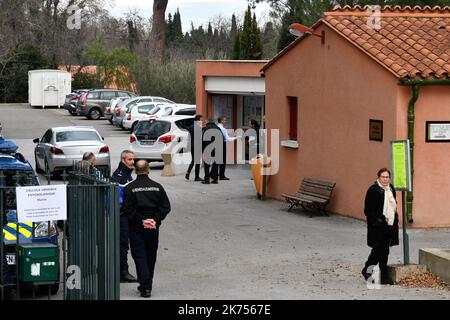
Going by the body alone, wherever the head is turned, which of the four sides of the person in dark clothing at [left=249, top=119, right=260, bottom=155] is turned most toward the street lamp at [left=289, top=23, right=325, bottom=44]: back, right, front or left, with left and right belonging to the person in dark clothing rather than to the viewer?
left

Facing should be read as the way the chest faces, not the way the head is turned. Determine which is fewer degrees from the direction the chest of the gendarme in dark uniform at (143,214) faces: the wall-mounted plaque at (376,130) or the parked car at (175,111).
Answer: the parked car

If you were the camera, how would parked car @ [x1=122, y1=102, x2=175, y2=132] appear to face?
facing away from the viewer and to the right of the viewer

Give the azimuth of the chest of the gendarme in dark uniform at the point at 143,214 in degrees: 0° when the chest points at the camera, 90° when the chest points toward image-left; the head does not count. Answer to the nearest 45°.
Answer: approximately 180°

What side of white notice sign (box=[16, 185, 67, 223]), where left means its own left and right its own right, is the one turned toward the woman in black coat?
left

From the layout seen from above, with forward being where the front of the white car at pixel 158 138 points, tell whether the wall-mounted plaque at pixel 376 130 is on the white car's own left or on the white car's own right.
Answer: on the white car's own right

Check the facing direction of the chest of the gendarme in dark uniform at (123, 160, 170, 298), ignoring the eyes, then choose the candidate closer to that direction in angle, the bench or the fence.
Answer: the bench

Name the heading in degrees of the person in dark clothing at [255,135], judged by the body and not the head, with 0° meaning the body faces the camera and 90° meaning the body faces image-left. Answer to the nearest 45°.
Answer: approximately 90°

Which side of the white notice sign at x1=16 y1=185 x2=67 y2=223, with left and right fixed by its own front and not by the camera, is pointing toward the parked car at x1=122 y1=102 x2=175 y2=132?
back

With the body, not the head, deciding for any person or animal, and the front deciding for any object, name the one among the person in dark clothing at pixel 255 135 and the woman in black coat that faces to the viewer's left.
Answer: the person in dark clothing

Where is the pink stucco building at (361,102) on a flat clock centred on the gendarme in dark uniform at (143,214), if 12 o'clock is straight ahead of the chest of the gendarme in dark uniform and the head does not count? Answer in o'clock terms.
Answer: The pink stucco building is roughly at 1 o'clock from the gendarme in dark uniform.

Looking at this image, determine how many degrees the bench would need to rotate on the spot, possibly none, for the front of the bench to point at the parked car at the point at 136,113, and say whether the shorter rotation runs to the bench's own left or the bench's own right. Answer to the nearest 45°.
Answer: approximately 135° to the bench's own right

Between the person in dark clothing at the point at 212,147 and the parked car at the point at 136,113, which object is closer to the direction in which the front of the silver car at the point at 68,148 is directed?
the parked car

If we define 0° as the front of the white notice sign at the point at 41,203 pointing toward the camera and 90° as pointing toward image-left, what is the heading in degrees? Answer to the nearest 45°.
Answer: approximately 0°

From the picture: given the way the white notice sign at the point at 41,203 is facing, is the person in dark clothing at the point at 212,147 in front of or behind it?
behind

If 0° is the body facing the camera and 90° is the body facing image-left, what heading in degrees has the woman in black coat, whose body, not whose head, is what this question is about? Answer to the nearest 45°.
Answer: approximately 315°
